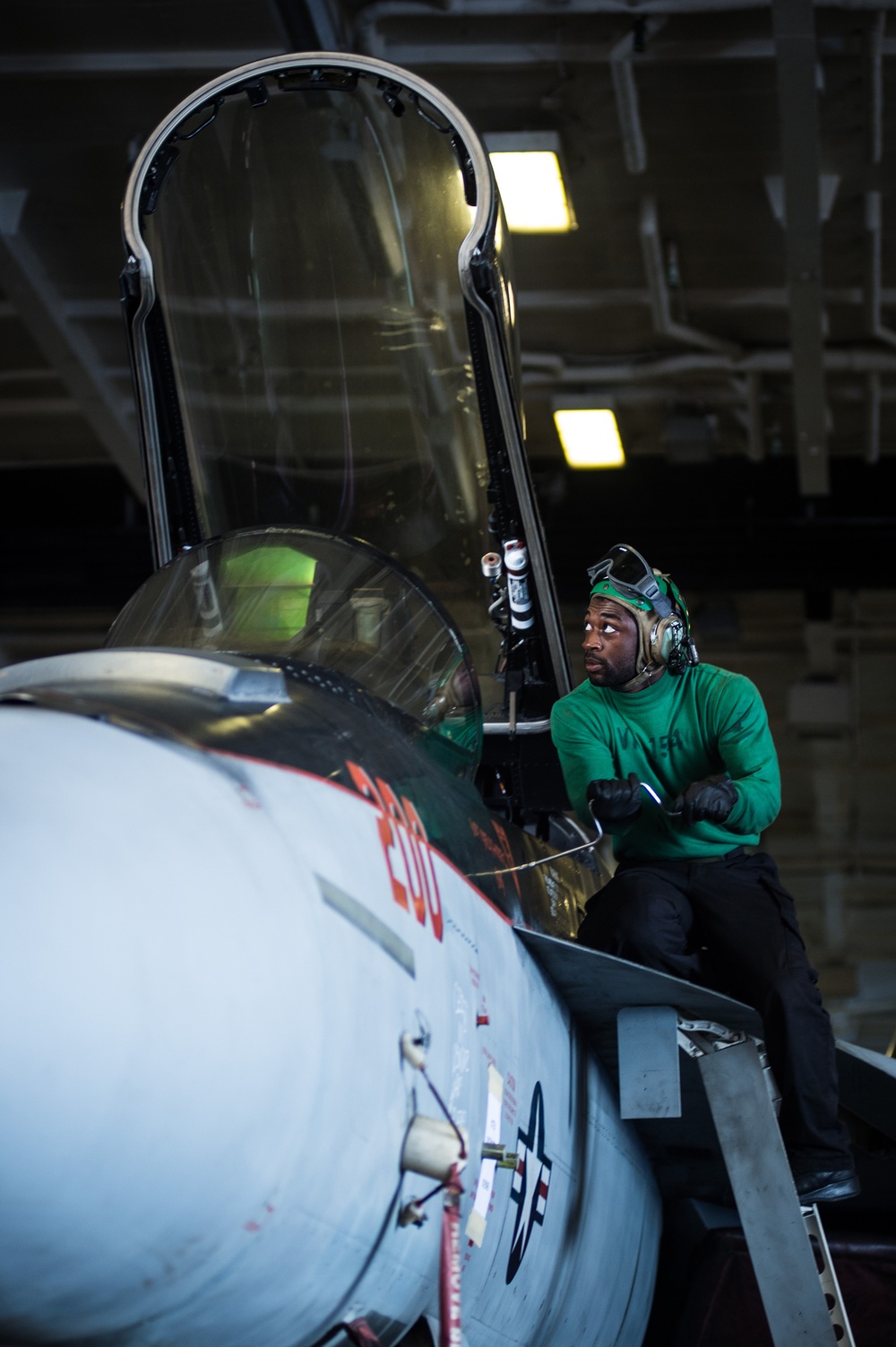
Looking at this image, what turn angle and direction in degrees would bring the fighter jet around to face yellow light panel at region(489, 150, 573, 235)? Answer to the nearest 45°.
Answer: approximately 135° to its right

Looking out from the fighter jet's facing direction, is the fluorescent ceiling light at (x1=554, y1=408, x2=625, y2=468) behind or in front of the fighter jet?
behind
